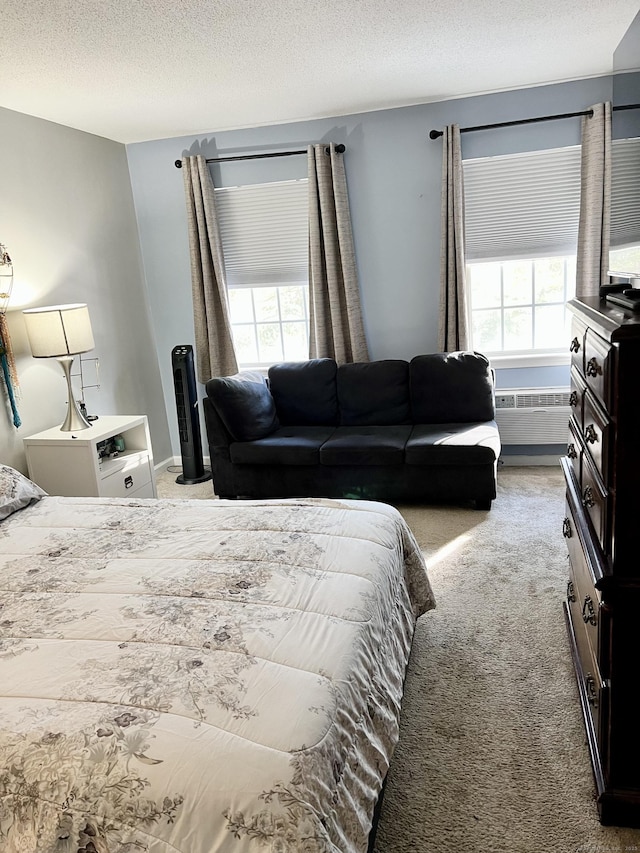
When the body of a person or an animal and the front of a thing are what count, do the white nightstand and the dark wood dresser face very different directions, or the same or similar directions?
very different directions

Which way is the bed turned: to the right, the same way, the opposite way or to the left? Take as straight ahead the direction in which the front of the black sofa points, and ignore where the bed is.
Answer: to the left

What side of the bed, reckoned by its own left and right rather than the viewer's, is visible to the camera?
right

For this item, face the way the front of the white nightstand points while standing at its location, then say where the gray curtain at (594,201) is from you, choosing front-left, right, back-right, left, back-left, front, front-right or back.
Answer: front-left

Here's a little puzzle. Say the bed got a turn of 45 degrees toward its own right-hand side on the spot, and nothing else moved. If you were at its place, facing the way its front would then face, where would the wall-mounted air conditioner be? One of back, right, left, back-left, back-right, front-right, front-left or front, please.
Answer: left

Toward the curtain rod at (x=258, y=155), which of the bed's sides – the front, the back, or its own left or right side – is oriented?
left

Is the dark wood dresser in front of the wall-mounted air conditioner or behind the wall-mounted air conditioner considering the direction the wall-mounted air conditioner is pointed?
in front

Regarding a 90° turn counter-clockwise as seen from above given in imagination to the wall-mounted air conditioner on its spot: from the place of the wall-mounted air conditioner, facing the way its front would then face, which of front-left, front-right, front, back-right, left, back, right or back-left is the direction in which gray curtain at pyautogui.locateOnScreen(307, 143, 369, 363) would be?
back

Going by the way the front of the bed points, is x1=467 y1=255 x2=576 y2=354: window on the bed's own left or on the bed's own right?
on the bed's own left

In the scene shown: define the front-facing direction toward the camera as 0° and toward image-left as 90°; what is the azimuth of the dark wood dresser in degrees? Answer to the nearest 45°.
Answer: approximately 90°
